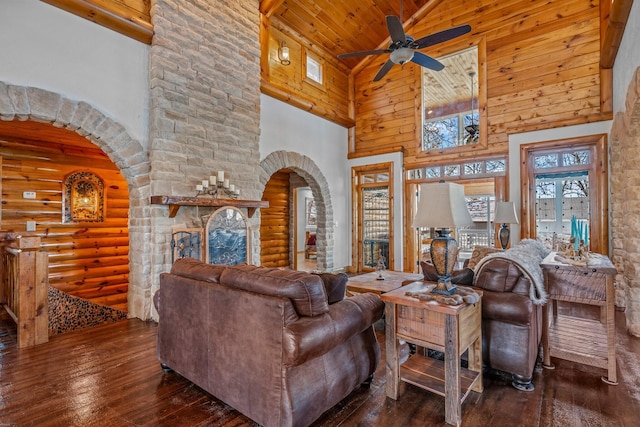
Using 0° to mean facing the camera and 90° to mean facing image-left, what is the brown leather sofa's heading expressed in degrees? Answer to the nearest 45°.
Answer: approximately 225°

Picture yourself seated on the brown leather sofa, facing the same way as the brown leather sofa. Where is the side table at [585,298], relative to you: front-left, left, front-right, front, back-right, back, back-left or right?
front-right

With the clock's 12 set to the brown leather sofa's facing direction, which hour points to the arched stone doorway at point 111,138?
The arched stone doorway is roughly at 9 o'clock from the brown leather sofa.

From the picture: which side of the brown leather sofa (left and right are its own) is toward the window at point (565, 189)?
front

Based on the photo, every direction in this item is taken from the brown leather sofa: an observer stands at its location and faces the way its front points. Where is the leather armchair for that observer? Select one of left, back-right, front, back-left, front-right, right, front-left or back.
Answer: front-right

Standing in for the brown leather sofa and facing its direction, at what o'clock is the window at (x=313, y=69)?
The window is roughly at 11 o'clock from the brown leather sofa.

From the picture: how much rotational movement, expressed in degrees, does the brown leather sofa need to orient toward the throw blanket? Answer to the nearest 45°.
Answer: approximately 45° to its right

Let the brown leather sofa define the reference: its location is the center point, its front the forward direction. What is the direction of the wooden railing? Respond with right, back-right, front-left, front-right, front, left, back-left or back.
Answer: left

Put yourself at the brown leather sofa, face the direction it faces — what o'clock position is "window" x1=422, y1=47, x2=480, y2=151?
The window is roughly at 12 o'clock from the brown leather sofa.

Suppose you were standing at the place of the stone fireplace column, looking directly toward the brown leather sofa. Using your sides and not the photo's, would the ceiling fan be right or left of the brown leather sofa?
left

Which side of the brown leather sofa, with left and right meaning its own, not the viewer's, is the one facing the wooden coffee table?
front

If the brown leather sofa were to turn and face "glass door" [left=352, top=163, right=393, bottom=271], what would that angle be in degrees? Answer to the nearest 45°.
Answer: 0° — it already faces it
